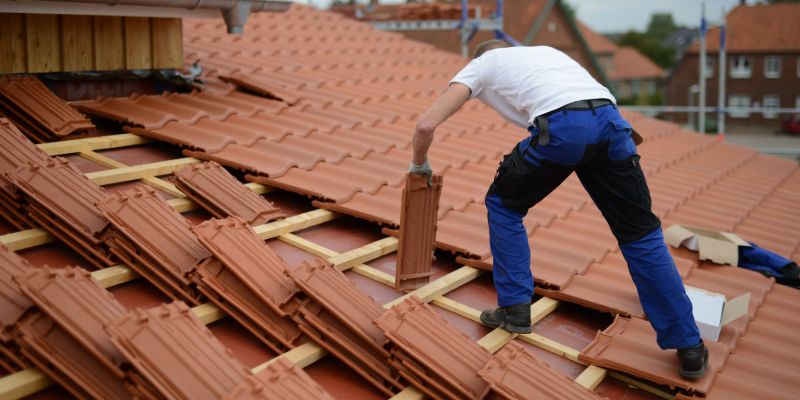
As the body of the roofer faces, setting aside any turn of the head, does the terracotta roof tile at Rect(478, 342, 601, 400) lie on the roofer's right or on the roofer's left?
on the roofer's left

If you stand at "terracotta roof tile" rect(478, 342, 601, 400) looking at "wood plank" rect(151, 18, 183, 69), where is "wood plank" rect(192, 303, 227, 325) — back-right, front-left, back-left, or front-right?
front-left

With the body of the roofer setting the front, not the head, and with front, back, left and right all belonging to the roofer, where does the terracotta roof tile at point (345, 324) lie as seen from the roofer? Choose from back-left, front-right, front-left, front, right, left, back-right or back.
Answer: left

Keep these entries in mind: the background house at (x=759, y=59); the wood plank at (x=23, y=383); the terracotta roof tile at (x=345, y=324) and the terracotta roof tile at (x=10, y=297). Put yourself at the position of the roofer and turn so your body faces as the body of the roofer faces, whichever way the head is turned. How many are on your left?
3

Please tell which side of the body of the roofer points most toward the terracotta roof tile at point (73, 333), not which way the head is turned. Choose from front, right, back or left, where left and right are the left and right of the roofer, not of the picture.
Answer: left

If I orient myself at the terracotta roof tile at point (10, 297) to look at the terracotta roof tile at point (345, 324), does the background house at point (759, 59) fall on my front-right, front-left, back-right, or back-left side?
front-left

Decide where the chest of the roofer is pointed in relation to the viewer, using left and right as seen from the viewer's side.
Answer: facing away from the viewer and to the left of the viewer

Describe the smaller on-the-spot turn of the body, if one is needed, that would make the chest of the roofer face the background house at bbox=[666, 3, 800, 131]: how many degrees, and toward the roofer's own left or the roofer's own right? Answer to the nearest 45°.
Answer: approximately 45° to the roofer's own right

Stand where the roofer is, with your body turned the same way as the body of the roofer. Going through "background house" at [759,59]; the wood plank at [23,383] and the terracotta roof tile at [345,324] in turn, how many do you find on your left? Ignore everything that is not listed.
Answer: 2

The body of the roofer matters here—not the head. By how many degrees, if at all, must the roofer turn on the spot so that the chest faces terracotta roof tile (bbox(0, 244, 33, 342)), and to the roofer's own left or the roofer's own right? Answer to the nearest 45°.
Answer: approximately 90° to the roofer's own left

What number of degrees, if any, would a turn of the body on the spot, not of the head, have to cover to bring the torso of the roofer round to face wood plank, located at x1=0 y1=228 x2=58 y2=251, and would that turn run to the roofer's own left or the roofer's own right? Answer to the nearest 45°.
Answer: approximately 45° to the roofer's own left
